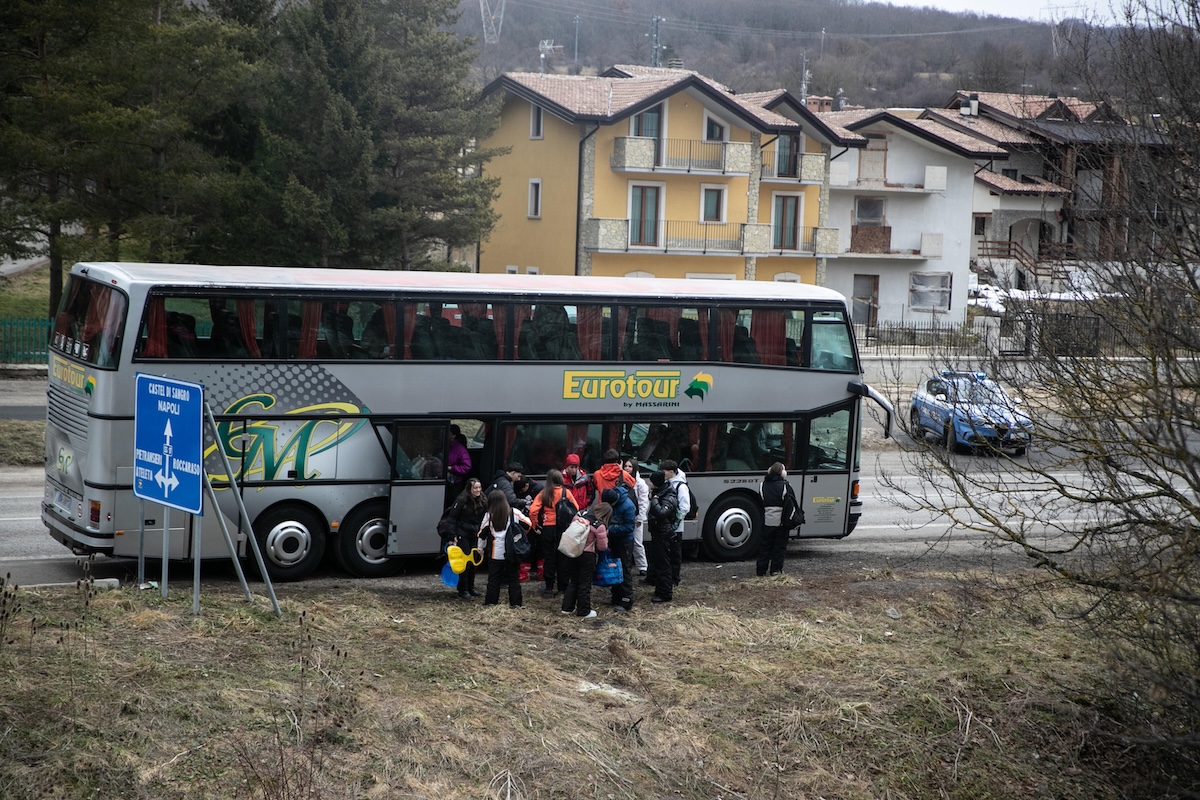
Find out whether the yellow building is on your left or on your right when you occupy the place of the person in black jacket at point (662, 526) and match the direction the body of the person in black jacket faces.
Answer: on your right

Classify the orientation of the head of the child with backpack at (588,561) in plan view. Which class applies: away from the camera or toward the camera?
away from the camera

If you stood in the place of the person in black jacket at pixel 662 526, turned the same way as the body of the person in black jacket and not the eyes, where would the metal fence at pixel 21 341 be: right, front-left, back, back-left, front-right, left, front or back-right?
front-right

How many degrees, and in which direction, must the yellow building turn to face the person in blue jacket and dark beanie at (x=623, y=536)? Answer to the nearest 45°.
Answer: approximately 45° to its right

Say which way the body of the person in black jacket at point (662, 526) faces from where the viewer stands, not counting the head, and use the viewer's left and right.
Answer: facing to the left of the viewer

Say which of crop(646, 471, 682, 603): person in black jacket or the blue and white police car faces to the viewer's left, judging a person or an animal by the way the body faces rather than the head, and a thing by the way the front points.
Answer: the person in black jacket

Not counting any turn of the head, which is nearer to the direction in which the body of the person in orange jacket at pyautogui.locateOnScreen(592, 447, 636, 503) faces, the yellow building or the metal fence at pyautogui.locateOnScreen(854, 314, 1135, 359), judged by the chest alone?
the yellow building

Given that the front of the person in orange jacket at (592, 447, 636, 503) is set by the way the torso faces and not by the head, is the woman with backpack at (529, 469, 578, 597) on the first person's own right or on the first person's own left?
on the first person's own left

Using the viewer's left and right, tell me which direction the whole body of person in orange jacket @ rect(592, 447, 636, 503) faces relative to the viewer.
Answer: facing away from the viewer

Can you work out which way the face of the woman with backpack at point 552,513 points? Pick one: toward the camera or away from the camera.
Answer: away from the camera

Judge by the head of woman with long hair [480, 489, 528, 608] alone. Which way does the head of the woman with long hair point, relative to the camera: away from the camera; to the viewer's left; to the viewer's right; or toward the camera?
away from the camera

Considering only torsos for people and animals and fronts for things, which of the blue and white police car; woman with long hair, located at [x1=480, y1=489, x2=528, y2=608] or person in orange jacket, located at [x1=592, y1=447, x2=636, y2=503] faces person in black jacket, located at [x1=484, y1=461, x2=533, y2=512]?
the woman with long hair

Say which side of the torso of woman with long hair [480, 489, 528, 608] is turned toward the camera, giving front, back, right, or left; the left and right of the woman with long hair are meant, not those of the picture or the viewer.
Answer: back
